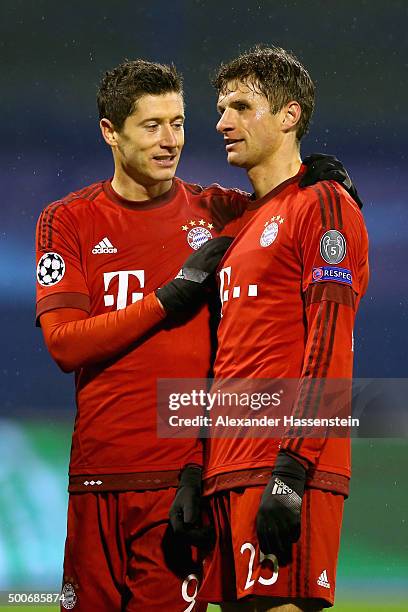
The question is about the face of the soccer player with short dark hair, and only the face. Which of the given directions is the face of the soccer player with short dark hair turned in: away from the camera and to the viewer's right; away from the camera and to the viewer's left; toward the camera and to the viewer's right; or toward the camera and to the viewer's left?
toward the camera and to the viewer's right

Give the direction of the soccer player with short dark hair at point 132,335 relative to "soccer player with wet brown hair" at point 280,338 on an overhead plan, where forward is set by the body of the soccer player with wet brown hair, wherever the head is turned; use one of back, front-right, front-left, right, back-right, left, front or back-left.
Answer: right

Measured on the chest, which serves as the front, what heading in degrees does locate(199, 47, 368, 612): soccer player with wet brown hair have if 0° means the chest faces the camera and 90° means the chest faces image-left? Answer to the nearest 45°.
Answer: approximately 45°
